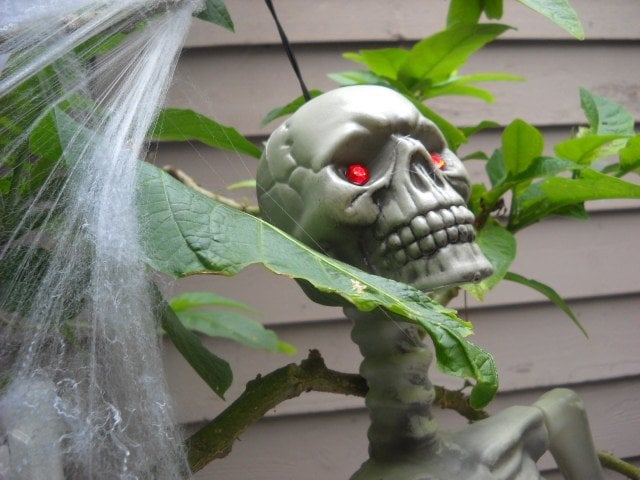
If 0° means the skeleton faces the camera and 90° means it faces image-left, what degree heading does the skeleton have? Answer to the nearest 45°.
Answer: approximately 315°
